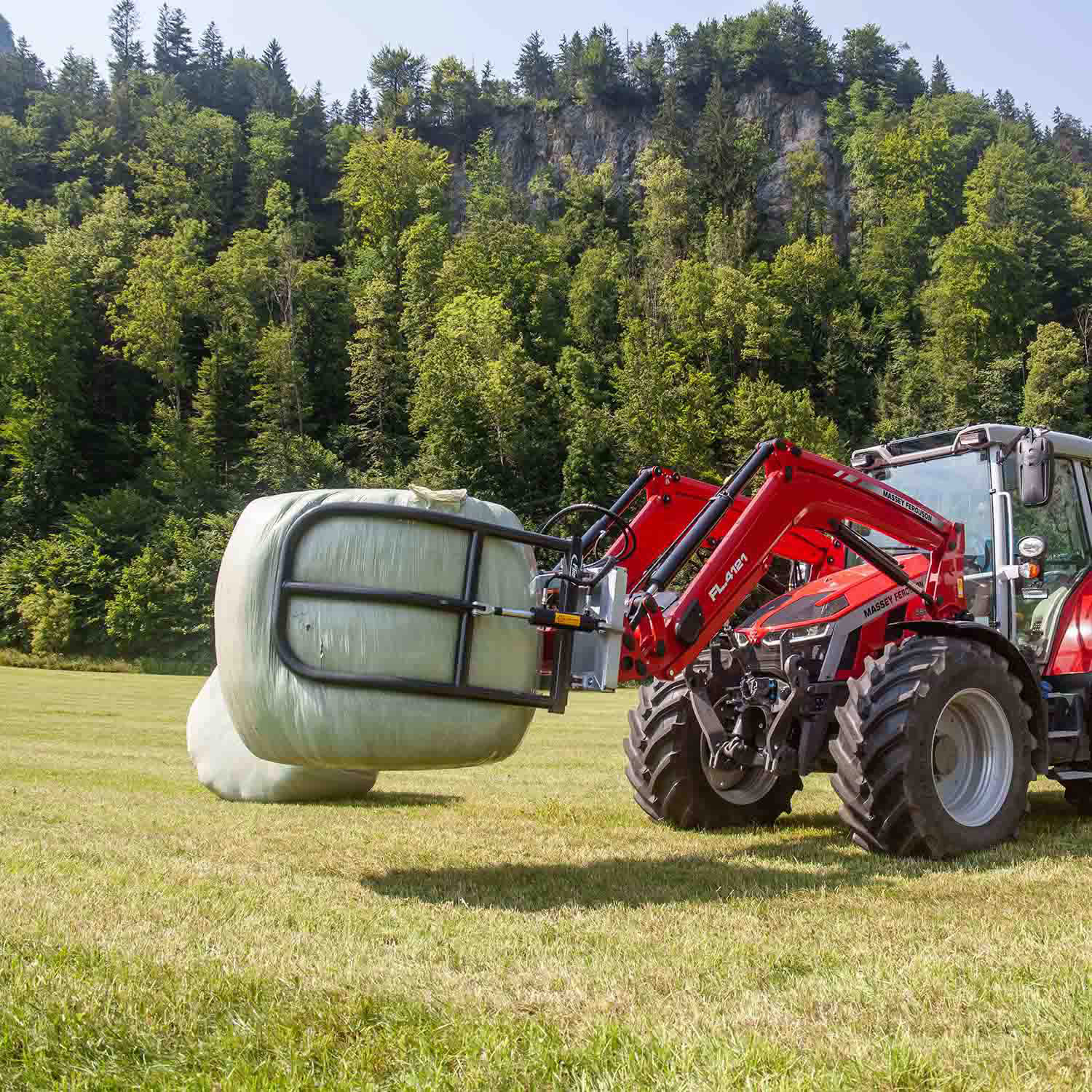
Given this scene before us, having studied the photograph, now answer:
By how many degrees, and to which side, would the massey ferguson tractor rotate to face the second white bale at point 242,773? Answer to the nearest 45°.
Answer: approximately 45° to its right

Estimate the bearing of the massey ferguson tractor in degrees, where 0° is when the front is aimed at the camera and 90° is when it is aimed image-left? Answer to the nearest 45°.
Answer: approximately 45°
